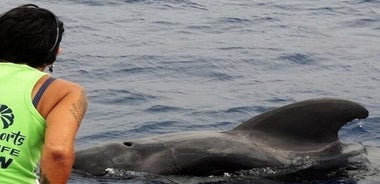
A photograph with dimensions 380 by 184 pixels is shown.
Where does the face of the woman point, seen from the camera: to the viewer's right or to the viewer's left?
to the viewer's right

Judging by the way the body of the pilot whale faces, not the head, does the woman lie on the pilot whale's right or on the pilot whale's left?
on the pilot whale's left

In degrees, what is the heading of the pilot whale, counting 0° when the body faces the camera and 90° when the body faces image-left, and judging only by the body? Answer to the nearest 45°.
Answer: approximately 90°
